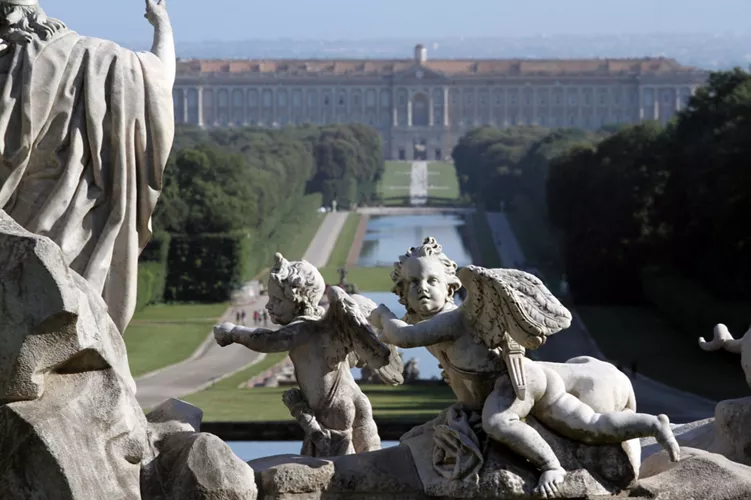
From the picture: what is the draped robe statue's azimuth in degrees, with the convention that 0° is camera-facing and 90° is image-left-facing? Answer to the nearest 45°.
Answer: approximately 180°

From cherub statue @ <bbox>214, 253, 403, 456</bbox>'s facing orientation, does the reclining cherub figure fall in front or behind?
behind

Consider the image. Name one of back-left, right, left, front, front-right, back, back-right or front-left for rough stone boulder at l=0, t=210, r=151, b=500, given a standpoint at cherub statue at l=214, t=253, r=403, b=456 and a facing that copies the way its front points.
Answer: left

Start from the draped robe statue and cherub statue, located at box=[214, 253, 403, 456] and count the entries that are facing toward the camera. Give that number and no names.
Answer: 0

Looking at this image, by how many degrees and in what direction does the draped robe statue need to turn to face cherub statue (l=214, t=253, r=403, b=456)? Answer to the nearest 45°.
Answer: approximately 90° to its right

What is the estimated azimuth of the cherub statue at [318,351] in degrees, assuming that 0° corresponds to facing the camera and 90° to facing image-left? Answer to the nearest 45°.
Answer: approximately 135°

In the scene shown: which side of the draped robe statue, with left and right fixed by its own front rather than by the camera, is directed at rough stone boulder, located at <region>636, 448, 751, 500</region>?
right

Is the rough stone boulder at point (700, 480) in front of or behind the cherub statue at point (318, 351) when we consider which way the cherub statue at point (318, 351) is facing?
behind

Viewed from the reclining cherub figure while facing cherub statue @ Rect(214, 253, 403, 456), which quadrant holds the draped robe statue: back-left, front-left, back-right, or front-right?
front-left

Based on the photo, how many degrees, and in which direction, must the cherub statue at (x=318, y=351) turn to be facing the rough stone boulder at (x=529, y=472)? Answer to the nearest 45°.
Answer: approximately 180°
